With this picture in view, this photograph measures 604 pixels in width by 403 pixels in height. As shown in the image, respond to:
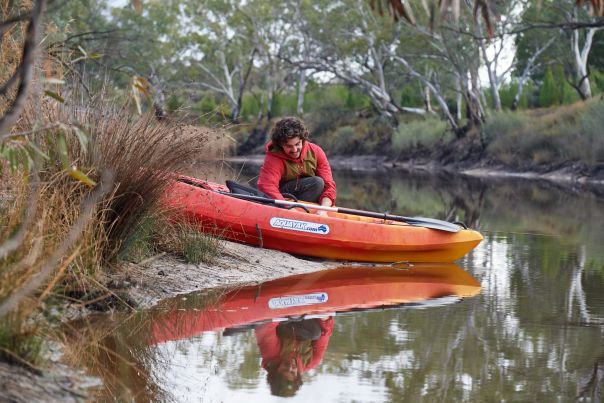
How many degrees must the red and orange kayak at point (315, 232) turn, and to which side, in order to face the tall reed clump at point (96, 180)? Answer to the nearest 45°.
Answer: approximately 135° to its right

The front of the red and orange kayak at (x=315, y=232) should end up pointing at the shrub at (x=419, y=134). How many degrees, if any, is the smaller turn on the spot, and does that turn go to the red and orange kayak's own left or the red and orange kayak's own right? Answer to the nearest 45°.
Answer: approximately 90° to the red and orange kayak's own left

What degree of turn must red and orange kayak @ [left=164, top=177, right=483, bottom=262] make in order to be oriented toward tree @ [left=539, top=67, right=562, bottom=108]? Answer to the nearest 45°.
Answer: approximately 90° to its left

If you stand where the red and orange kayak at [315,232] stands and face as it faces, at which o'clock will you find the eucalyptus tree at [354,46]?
The eucalyptus tree is roughly at 9 o'clock from the red and orange kayak.

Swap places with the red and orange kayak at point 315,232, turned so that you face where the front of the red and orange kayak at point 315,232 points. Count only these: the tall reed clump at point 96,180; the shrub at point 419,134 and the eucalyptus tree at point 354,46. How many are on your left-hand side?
2

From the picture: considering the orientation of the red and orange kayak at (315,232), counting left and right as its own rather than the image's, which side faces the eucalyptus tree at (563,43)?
left

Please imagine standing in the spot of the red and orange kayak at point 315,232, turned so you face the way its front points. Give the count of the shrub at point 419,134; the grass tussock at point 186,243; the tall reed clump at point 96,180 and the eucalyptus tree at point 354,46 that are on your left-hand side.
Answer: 2

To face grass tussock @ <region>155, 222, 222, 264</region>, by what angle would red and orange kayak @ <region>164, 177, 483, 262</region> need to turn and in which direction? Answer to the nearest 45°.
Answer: approximately 135° to its right

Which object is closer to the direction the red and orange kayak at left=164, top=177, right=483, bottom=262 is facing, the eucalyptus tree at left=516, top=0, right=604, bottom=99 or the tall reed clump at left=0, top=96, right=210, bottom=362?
the eucalyptus tree

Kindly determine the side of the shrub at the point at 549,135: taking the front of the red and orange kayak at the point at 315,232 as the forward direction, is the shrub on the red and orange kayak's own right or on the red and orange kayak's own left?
on the red and orange kayak's own left

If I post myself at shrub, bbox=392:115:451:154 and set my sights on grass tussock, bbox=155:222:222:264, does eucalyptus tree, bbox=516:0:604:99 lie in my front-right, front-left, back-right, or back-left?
back-left

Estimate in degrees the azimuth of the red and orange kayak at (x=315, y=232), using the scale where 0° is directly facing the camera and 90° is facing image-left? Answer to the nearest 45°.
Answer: approximately 270°

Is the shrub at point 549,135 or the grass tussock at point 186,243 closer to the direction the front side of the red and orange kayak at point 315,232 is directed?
the shrub
